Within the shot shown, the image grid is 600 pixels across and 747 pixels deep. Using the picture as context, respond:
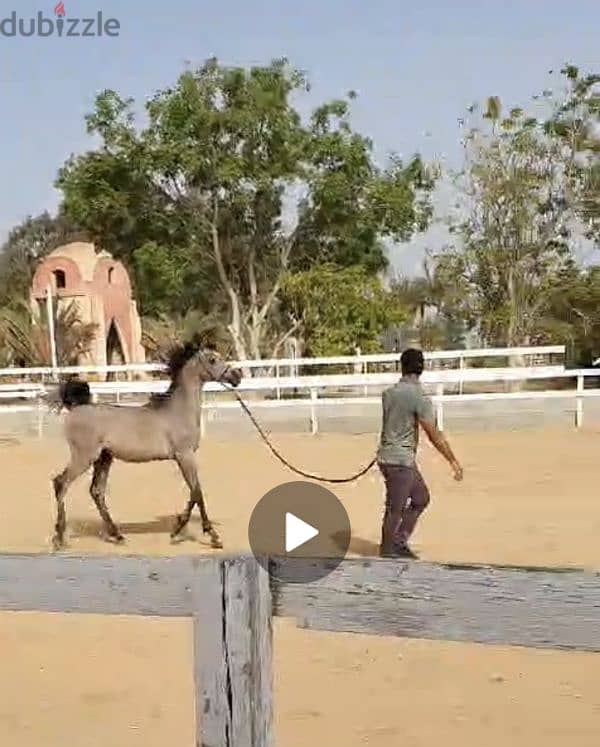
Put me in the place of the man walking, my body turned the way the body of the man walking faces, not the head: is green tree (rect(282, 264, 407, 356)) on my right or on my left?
on my left

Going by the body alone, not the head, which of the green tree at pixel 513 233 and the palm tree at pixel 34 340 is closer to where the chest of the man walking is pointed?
the green tree

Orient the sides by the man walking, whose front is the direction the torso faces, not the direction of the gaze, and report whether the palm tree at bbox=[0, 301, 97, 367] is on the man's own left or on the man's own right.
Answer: on the man's own left

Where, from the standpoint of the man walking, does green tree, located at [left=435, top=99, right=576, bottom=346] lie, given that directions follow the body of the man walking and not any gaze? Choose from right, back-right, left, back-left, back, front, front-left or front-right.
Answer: front-left

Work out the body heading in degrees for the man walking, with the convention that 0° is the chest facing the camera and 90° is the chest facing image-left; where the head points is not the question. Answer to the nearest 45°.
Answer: approximately 225°

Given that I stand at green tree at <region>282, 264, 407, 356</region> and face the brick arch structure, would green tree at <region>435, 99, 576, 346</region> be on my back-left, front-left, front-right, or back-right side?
back-right

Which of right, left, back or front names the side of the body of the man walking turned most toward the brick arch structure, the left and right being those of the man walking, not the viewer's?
left
